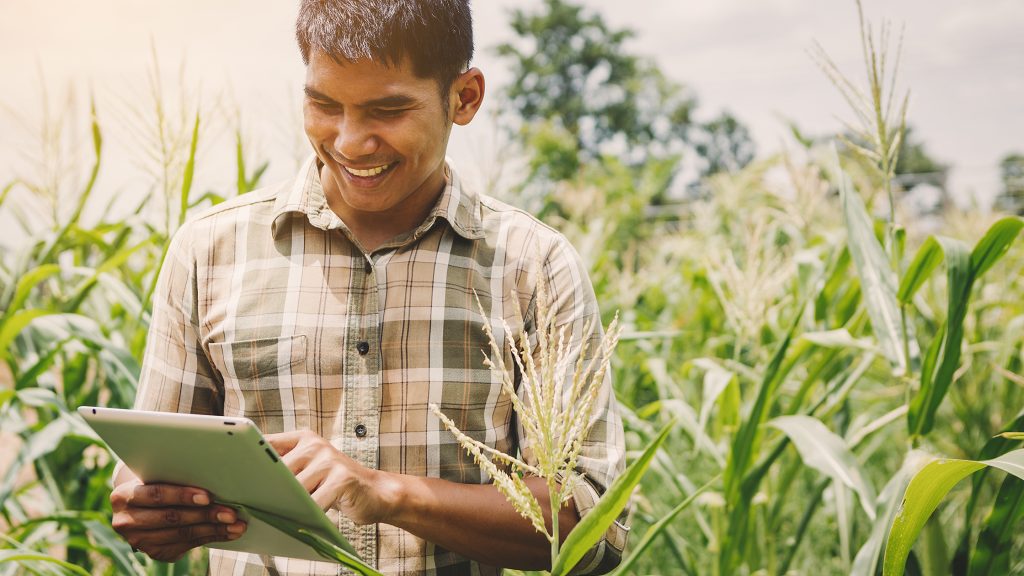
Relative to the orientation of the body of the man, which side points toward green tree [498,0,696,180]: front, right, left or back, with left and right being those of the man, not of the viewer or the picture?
back

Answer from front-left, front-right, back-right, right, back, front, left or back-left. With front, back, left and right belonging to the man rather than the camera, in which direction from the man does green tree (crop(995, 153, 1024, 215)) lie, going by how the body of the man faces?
back-left

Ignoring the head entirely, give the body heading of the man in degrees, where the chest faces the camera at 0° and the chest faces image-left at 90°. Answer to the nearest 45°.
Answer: approximately 0°

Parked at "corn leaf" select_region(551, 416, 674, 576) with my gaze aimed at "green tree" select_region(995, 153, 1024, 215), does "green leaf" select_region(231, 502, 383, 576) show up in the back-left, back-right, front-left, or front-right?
back-left

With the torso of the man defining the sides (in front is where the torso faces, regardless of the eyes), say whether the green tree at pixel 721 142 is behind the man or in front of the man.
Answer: behind
